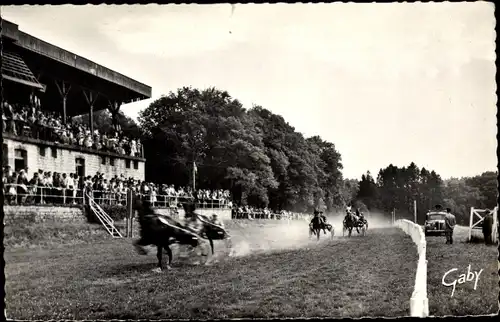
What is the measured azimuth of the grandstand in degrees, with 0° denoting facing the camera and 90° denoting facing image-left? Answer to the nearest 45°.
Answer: approximately 315°

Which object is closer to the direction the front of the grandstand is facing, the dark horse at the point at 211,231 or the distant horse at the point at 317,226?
the dark horse

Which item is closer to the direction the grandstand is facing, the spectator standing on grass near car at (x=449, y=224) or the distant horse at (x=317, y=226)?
the spectator standing on grass near car

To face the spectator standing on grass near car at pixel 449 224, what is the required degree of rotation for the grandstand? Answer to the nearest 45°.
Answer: approximately 45° to its left

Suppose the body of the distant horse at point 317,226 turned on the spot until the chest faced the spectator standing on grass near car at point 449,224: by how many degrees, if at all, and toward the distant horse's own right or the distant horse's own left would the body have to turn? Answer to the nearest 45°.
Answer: approximately 90° to the distant horse's own left
